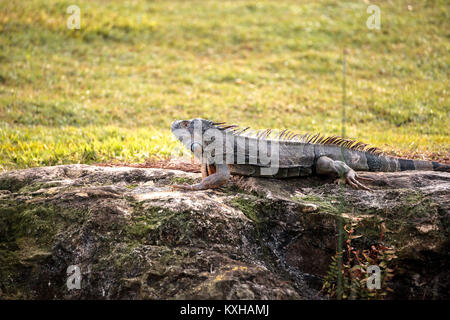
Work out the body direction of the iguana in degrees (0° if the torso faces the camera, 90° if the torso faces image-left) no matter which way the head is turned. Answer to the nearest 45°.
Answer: approximately 90°

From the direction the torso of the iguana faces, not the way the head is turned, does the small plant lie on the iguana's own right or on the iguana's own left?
on the iguana's own left
